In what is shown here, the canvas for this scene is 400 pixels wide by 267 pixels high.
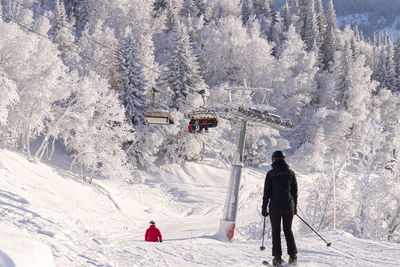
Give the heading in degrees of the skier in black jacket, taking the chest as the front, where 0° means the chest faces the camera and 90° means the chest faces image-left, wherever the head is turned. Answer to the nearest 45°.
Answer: approximately 180°

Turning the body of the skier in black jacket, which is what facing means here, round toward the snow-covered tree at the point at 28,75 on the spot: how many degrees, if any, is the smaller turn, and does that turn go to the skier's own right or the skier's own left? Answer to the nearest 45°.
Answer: approximately 45° to the skier's own left

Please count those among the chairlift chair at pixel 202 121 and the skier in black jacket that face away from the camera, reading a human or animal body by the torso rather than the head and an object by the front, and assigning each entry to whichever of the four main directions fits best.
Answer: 1

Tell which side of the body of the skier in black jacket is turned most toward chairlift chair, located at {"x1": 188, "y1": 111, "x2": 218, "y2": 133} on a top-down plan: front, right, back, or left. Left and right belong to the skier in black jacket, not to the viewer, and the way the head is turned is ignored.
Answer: front

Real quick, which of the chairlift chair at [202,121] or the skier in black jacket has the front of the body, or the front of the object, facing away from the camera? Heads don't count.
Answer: the skier in black jacket

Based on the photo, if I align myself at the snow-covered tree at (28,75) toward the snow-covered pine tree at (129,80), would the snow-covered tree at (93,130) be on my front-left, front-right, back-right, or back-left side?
front-right

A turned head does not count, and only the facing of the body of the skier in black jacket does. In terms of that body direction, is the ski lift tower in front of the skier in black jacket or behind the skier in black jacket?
in front

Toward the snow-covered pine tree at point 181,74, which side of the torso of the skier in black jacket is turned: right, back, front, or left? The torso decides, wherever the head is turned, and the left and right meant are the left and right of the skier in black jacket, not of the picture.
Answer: front
